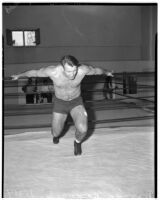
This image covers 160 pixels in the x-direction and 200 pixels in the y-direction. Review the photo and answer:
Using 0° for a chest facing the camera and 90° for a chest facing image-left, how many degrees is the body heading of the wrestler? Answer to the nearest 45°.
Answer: approximately 0°
